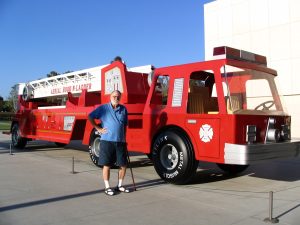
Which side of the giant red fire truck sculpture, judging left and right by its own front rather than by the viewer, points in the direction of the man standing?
right

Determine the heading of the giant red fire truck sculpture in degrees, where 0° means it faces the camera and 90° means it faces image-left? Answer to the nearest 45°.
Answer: approximately 315°
